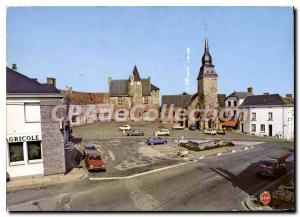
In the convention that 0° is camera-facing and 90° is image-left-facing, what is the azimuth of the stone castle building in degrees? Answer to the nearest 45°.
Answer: approximately 0°

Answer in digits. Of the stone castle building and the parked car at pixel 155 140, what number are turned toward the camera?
1

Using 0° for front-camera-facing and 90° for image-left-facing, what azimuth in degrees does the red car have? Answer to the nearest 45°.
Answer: approximately 315°
